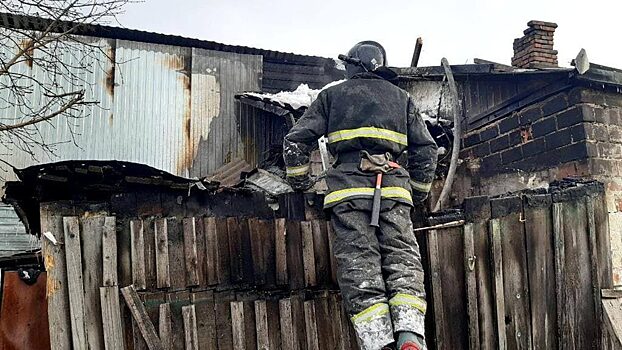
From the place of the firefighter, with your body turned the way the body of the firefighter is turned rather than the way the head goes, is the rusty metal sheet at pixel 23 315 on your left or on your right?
on your left

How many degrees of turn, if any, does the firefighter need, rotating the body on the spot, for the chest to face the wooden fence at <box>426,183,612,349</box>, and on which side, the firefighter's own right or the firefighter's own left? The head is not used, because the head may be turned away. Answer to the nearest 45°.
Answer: approximately 90° to the firefighter's own right

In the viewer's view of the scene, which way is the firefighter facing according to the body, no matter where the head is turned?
away from the camera
